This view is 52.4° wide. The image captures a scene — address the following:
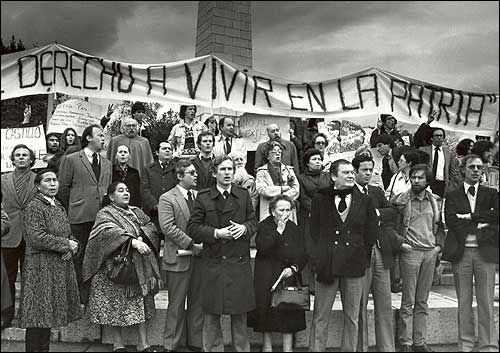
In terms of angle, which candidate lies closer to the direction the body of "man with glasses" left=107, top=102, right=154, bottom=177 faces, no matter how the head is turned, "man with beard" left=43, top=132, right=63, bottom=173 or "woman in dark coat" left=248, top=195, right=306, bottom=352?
the woman in dark coat

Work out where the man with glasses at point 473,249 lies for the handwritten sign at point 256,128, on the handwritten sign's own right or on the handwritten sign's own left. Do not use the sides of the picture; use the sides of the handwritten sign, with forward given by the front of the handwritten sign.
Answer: on the handwritten sign's own left

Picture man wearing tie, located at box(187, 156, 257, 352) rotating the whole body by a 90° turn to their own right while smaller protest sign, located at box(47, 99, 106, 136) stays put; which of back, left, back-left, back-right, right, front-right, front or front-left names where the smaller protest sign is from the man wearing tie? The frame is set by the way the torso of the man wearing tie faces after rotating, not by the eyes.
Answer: front-right

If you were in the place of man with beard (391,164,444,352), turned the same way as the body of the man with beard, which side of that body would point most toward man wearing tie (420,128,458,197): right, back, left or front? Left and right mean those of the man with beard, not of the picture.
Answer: back

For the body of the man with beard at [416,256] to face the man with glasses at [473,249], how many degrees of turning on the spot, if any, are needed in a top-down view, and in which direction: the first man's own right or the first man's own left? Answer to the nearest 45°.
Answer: approximately 90° to the first man's own left

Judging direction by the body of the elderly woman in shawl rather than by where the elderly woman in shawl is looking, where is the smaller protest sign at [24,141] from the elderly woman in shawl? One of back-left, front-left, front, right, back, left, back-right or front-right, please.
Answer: back

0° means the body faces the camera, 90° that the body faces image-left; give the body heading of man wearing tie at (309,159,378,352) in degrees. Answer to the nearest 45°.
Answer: approximately 0°

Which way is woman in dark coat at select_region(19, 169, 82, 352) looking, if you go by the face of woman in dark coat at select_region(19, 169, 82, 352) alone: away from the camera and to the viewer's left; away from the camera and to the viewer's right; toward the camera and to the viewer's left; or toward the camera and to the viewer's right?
toward the camera and to the viewer's right

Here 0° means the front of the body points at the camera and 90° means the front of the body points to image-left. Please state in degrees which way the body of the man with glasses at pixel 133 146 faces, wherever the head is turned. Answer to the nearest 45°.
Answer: approximately 0°

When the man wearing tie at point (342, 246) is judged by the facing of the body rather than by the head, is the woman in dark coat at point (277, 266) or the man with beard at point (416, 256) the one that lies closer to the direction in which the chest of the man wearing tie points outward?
the woman in dark coat

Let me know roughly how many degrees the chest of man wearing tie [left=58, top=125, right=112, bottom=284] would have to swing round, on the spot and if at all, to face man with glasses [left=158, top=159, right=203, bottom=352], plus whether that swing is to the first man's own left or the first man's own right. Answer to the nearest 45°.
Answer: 0° — they already face them
